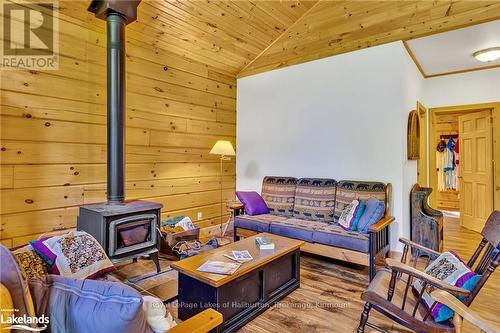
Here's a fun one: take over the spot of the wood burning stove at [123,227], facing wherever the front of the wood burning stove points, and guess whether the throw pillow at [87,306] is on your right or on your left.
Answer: on your right

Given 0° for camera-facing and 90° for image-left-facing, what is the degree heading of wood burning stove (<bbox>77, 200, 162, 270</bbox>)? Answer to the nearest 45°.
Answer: approximately 315°

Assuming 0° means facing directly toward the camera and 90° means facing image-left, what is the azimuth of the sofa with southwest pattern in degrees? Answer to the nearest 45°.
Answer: approximately 45°

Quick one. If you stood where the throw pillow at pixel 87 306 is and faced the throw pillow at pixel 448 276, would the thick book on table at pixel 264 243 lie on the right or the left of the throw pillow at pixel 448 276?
left

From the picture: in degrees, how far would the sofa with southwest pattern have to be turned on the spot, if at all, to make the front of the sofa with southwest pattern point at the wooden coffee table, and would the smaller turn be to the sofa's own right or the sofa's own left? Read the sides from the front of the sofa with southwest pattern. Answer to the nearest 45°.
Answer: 0° — it already faces it

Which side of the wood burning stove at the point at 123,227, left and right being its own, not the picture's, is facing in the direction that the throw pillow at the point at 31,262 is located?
right

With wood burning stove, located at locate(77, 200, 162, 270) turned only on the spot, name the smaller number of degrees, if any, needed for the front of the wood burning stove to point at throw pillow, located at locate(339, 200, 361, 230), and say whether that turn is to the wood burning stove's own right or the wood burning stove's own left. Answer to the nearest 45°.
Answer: approximately 45° to the wood burning stove's own left

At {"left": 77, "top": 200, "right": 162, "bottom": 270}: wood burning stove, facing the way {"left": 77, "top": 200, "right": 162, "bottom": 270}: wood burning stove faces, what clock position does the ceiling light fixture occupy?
The ceiling light fixture is roughly at 11 o'clock from the wood burning stove.

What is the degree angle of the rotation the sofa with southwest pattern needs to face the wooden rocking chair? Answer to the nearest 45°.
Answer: approximately 45° to its left
